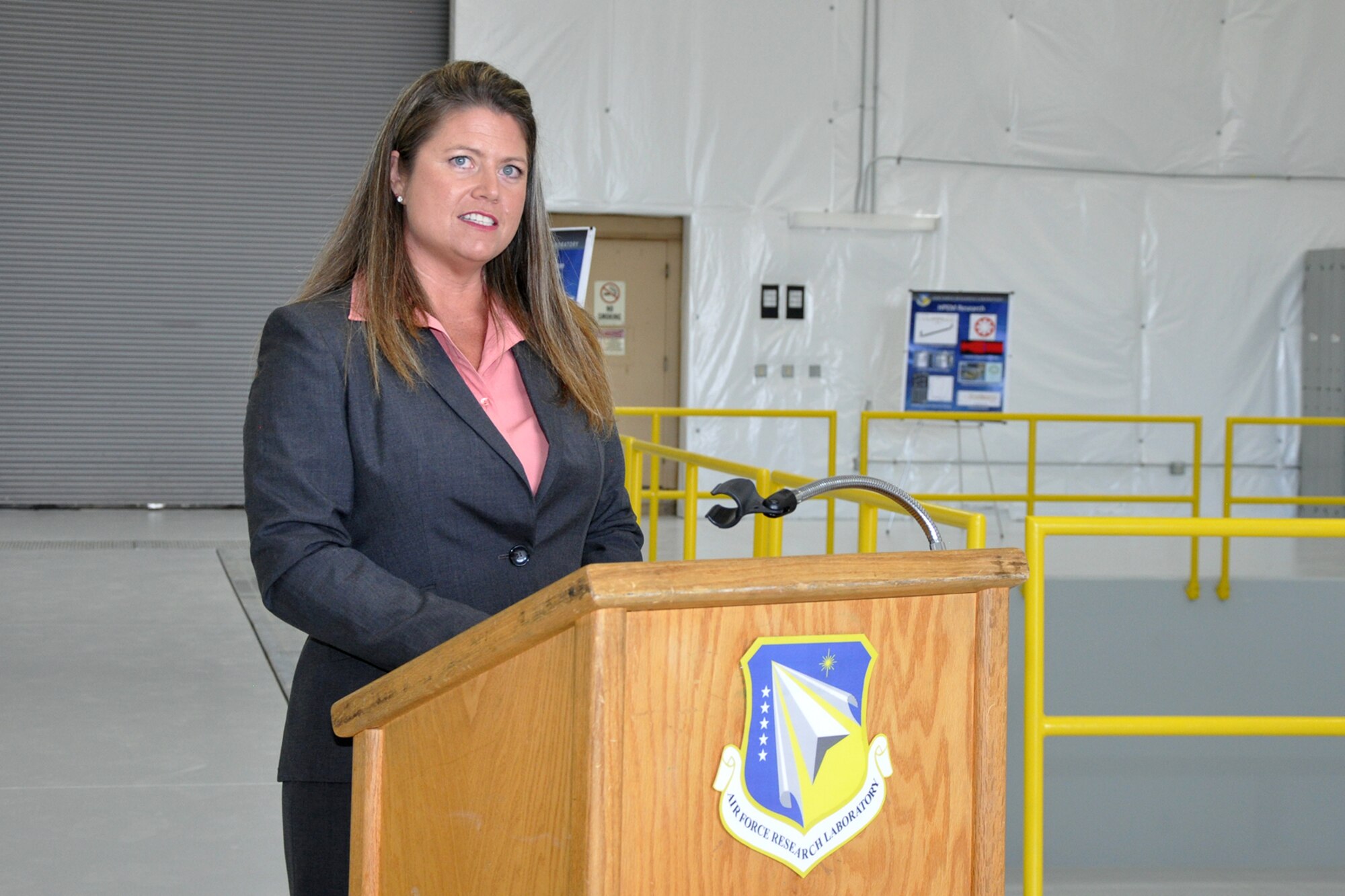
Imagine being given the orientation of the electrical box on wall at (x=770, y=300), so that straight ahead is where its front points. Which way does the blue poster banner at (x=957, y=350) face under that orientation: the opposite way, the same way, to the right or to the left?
the same way

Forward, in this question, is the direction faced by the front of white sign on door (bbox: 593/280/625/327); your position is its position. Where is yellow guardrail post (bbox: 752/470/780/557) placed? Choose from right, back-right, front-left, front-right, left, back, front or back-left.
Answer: front

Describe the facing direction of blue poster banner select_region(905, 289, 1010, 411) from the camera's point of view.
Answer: facing the viewer

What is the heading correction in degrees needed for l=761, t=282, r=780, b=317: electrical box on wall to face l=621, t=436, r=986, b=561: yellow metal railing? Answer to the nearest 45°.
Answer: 0° — it already faces it

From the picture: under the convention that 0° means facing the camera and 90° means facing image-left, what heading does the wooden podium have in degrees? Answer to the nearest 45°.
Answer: approximately 315°

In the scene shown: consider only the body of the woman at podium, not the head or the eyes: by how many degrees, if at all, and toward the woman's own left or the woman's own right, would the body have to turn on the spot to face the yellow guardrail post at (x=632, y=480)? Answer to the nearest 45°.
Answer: approximately 135° to the woman's own left

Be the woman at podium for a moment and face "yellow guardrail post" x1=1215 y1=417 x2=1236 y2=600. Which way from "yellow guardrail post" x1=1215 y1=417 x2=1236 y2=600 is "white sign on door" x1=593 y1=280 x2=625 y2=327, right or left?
left

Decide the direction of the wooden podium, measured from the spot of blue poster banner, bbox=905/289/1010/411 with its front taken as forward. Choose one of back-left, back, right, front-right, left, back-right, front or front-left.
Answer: front

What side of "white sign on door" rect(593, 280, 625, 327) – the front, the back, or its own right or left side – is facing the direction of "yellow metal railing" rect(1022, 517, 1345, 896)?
front

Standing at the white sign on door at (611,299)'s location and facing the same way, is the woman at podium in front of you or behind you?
in front

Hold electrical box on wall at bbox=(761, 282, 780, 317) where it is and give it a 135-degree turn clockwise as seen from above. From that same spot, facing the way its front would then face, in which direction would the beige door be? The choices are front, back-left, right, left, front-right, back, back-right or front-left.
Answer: front-left

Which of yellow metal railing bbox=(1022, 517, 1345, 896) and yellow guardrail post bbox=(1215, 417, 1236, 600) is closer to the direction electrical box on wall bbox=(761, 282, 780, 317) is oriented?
the yellow metal railing

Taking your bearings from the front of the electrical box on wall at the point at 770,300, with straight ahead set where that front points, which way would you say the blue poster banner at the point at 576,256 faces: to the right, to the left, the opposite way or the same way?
the same way

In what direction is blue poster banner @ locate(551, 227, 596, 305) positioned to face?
toward the camera

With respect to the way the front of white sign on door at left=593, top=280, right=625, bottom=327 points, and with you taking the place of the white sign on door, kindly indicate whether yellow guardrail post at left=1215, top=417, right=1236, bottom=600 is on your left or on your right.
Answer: on your left

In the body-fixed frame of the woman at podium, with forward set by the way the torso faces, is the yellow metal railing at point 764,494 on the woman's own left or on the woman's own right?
on the woman's own left

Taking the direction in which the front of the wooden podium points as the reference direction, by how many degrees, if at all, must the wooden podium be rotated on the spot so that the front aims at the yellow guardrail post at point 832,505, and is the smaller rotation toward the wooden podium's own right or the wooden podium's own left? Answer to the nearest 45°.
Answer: approximately 135° to the wooden podium's own left

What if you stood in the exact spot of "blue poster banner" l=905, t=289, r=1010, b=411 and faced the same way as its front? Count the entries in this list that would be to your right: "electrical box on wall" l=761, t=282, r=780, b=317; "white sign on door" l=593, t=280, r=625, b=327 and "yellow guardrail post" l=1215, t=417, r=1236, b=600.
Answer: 2

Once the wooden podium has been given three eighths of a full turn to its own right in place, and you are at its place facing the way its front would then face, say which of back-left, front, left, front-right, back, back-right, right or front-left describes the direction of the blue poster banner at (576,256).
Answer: right

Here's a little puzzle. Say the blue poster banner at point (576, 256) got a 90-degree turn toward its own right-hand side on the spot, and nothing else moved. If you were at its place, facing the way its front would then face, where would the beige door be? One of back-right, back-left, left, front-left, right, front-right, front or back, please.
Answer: right

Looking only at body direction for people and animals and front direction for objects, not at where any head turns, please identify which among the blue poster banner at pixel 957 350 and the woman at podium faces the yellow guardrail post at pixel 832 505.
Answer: the blue poster banner

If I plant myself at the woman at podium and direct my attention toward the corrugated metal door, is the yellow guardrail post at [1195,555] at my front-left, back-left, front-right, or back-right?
front-right
